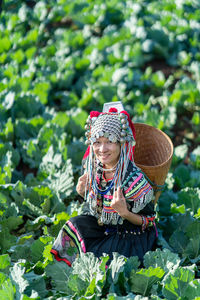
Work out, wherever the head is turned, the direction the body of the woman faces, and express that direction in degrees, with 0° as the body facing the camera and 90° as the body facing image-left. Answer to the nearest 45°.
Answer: approximately 45°
